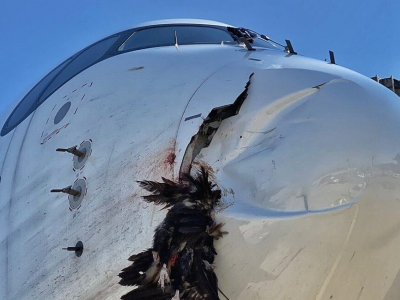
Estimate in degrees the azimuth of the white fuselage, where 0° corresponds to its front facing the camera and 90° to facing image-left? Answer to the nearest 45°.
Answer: approximately 315°
